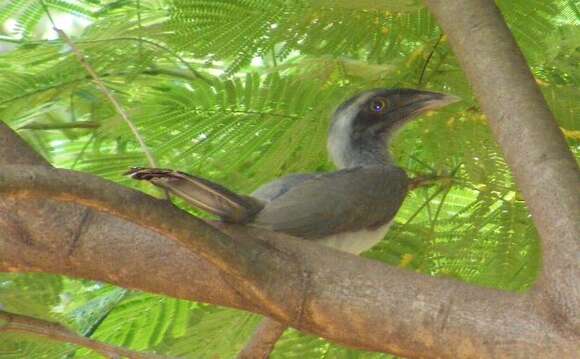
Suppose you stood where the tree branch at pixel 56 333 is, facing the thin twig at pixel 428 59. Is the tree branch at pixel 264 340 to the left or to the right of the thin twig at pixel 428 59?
right

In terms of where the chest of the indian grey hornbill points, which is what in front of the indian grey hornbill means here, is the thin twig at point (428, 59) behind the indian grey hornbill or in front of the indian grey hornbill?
in front

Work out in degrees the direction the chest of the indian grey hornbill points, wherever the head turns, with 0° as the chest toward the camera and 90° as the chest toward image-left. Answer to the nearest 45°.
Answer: approximately 270°

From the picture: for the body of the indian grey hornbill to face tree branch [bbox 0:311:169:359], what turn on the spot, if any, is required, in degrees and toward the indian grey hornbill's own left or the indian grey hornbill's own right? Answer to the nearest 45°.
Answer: approximately 135° to the indian grey hornbill's own right
